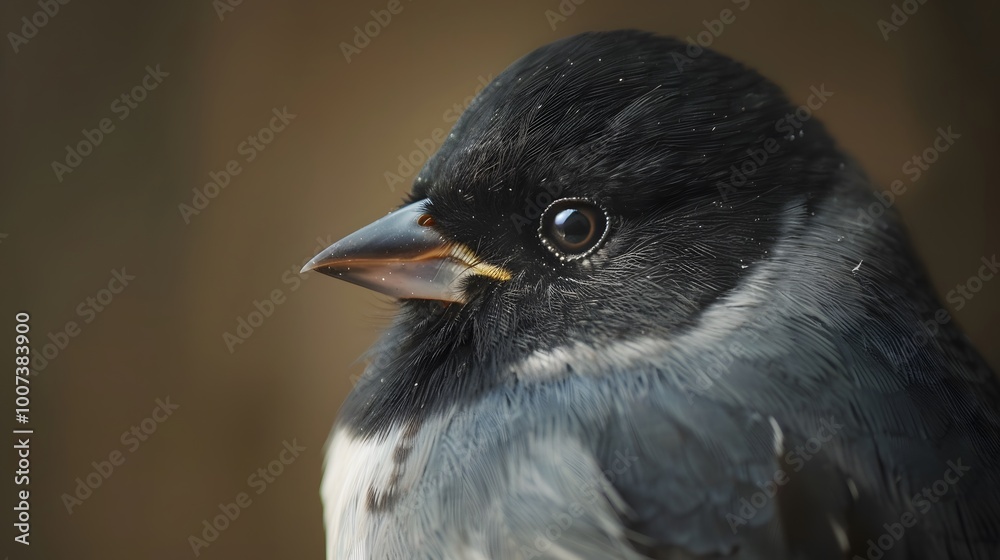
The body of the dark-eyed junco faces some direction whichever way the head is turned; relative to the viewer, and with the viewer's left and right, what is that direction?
facing to the left of the viewer
